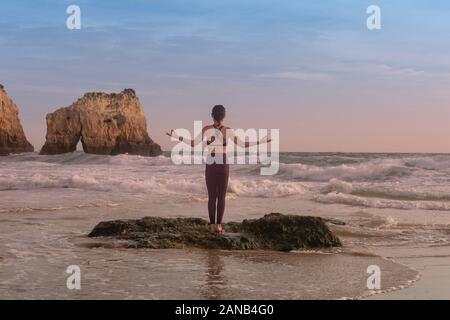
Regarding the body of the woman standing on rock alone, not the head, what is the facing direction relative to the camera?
away from the camera
